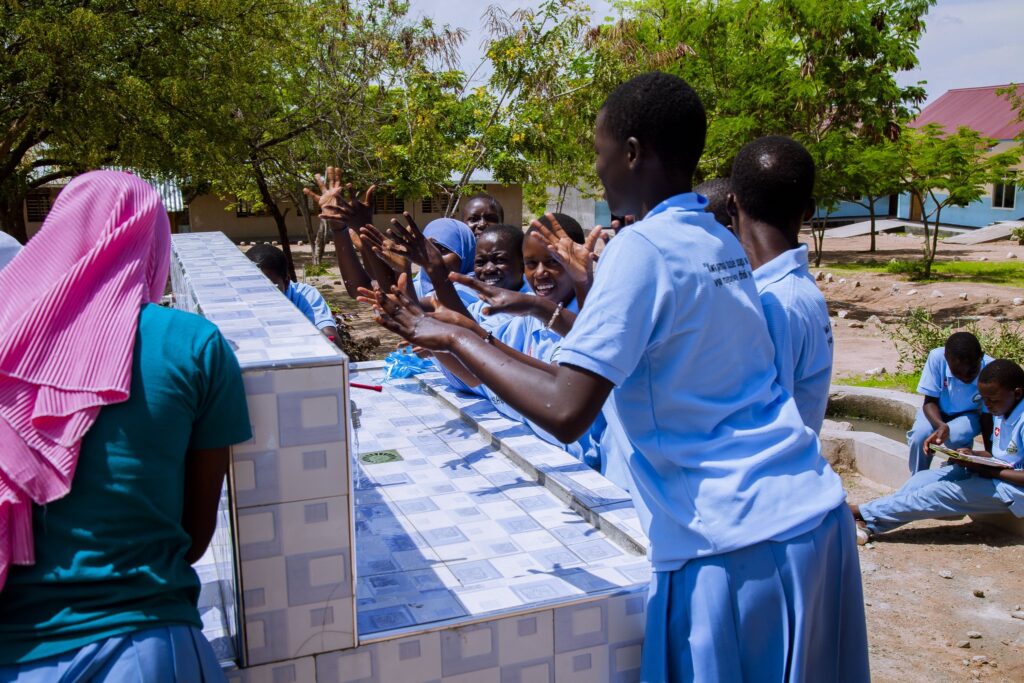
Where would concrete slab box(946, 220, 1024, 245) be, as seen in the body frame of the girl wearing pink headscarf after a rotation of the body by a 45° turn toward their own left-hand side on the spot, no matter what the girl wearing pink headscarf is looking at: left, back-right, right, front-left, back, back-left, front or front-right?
right

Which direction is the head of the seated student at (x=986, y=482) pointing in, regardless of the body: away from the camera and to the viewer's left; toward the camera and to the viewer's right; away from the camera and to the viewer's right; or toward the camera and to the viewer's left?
toward the camera and to the viewer's left

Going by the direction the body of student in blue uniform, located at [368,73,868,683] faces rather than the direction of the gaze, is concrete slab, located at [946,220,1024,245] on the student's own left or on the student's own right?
on the student's own right

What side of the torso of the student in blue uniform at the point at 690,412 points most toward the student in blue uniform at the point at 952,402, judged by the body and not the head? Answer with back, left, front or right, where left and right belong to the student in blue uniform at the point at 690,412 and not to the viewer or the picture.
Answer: right

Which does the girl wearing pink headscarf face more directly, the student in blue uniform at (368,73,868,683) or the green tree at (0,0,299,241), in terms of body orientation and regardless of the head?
the green tree

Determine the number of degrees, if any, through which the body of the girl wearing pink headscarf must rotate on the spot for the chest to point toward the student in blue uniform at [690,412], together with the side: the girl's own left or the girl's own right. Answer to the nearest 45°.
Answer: approximately 90° to the girl's own right

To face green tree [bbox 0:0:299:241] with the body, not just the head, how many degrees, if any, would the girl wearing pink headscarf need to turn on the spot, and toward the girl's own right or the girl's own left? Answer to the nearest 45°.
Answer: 0° — they already face it

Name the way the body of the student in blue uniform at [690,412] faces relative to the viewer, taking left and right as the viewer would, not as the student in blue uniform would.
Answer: facing away from the viewer and to the left of the viewer

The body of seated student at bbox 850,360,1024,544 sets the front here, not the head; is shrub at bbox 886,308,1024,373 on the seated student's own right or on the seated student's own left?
on the seated student's own right

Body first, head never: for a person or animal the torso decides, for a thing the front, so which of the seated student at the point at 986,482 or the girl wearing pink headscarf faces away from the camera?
the girl wearing pink headscarf

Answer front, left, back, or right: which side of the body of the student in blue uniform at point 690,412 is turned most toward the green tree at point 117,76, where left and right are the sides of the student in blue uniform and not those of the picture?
front

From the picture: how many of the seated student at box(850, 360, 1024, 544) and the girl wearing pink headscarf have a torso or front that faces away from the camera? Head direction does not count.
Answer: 1

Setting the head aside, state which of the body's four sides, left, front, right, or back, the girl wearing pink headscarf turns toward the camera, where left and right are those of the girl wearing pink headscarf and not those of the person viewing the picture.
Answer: back

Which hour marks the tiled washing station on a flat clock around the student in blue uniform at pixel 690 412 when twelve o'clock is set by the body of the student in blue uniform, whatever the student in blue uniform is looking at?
The tiled washing station is roughly at 11 o'clock from the student in blue uniform.

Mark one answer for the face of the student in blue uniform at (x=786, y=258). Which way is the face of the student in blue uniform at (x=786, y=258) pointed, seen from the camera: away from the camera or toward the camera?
away from the camera
